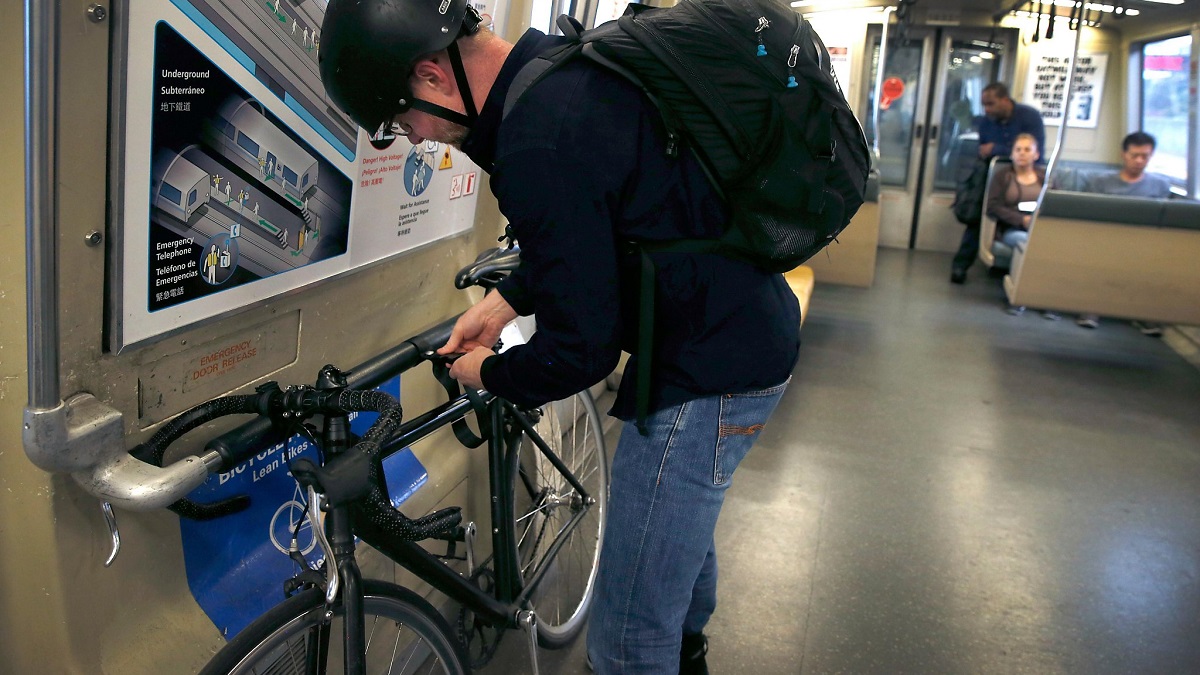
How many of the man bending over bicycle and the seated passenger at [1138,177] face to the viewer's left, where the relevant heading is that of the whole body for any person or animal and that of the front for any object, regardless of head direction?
1

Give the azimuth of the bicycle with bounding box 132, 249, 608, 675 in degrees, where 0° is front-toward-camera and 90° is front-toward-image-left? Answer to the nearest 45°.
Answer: approximately 45°

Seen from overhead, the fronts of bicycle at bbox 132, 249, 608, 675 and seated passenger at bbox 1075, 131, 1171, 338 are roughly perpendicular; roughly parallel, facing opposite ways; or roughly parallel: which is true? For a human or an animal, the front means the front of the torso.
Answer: roughly parallel

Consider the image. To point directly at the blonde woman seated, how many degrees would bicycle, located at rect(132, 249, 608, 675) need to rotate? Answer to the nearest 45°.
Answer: approximately 180°

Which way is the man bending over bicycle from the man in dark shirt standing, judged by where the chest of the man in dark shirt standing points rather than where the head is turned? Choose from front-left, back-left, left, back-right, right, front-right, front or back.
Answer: front-left

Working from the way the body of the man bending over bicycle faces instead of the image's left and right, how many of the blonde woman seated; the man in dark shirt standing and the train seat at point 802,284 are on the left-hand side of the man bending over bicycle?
0

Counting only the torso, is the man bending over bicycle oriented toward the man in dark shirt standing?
no

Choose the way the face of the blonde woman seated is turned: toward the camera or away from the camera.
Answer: toward the camera

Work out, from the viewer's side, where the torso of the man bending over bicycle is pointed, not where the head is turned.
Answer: to the viewer's left

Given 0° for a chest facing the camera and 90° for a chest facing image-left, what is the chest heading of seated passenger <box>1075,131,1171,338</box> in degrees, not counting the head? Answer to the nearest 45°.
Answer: approximately 0°

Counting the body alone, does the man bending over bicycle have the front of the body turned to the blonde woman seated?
no

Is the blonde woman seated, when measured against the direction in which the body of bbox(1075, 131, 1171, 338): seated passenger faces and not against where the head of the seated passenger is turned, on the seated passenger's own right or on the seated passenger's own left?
on the seated passenger's own right

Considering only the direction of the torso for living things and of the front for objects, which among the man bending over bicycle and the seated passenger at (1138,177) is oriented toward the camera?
the seated passenger
